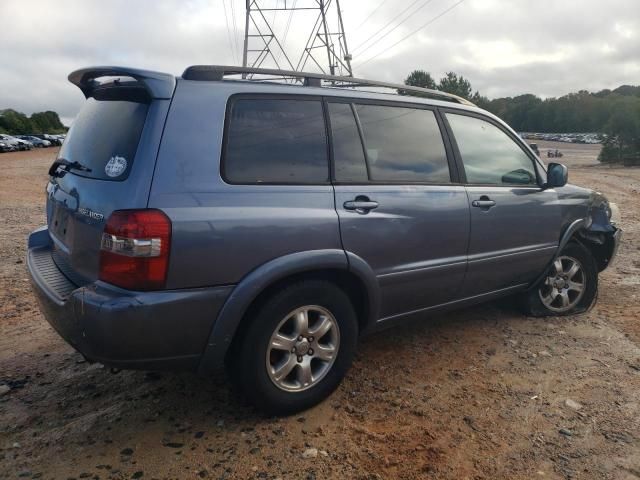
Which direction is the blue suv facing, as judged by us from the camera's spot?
facing away from the viewer and to the right of the viewer

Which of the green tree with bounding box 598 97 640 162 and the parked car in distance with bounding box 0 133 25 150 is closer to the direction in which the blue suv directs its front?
the green tree

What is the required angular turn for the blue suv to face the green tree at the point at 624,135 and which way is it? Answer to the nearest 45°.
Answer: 0° — it already faces it

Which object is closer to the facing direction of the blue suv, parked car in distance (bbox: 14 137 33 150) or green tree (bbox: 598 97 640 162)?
the green tree

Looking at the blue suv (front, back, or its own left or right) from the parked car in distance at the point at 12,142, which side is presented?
left

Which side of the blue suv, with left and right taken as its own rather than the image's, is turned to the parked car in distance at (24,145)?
left
